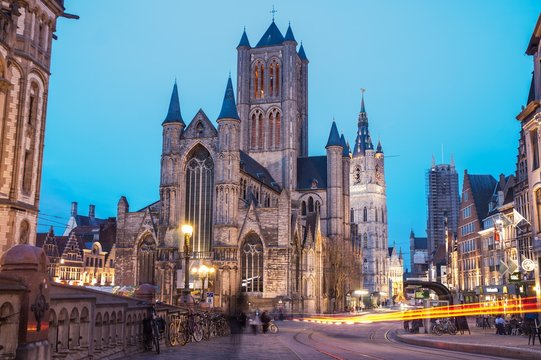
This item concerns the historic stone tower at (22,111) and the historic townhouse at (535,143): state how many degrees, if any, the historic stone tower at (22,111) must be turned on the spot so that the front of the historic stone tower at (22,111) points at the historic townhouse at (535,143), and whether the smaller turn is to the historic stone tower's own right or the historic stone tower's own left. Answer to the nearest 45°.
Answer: approximately 45° to the historic stone tower's own left

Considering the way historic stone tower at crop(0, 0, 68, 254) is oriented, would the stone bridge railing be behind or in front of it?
in front

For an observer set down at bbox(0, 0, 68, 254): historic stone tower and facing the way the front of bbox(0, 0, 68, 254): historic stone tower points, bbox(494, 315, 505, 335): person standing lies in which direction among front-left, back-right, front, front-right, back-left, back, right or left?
front-left

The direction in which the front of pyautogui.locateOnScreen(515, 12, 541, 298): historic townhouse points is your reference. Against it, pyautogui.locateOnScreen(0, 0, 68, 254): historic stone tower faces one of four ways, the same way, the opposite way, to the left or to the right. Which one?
the opposite way

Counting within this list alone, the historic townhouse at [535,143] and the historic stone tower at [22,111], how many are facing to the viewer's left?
1

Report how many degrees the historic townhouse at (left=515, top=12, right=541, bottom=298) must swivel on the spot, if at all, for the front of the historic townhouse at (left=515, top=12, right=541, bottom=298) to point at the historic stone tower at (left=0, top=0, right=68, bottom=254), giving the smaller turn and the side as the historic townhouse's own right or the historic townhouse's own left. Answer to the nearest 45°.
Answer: approximately 45° to the historic townhouse's own left

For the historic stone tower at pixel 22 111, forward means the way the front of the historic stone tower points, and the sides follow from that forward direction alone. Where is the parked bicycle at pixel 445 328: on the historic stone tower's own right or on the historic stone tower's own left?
on the historic stone tower's own left

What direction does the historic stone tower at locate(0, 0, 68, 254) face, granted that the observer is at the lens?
facing the viewer and to the right of the viewer

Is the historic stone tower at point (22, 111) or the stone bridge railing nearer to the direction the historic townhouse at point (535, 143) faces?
the historic stone tower

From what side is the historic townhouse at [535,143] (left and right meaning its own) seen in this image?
left
